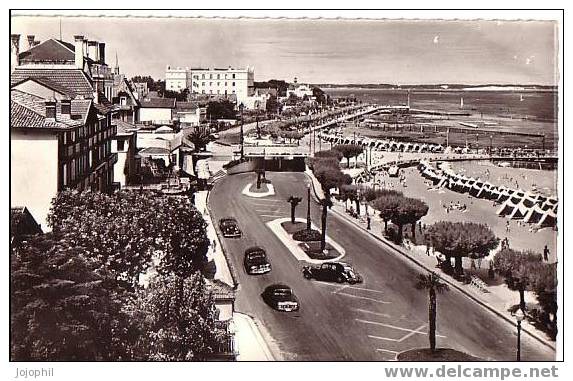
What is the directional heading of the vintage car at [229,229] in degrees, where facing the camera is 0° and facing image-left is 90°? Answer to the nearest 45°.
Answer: approximately 315°

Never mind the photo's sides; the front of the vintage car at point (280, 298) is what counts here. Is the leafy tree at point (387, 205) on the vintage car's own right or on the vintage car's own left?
on the vintage car's own left

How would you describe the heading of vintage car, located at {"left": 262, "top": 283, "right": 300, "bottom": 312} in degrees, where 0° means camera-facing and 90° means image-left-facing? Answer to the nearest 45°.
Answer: approximately 315°
